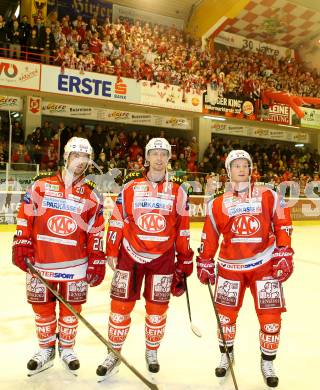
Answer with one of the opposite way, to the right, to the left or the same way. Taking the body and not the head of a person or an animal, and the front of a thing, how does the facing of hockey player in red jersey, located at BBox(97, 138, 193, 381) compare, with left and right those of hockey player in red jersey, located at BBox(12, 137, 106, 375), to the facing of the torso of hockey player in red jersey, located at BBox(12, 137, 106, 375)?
the same way

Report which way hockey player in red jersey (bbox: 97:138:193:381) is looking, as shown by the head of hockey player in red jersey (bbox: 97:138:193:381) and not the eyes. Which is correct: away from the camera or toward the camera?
toward the camera

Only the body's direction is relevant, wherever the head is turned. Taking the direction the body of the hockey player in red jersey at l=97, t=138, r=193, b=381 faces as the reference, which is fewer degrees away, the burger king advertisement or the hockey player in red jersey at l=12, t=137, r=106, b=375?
the hockey player in red jersey

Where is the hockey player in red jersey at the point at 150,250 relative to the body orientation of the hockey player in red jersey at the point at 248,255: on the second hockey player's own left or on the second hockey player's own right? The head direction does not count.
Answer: on the second hockey player's own right

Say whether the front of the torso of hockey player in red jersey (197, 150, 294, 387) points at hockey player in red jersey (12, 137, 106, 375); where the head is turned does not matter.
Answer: no

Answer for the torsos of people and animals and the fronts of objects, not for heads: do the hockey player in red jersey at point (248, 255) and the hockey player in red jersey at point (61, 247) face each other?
no

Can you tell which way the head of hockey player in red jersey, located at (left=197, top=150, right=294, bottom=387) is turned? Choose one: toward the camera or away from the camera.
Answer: toward the camera

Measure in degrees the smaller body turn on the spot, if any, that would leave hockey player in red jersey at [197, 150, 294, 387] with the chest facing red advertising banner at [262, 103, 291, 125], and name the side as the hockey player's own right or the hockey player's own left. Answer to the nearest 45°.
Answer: approximately 180°

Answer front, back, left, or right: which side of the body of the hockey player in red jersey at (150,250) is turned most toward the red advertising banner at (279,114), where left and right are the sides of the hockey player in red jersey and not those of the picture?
back

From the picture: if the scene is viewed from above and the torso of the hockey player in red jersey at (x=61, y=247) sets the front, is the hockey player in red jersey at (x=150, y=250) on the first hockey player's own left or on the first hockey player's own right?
on the first hockey player's own left

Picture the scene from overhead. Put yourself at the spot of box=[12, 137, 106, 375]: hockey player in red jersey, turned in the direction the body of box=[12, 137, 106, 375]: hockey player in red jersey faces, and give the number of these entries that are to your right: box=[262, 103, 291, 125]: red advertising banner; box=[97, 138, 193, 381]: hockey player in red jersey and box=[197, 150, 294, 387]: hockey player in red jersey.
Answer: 0

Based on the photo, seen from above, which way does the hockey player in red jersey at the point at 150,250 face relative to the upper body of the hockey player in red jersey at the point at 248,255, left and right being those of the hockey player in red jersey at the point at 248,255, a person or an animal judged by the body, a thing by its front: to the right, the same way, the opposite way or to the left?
the same way

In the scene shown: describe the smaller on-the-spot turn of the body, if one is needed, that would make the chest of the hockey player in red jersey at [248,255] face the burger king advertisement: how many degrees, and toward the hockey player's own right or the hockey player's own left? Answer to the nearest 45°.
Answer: approximately 180°

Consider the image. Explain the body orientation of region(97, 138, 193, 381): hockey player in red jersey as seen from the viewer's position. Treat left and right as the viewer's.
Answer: facing the viewer

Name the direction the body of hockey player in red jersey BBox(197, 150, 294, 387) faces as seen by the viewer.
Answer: toward the camera

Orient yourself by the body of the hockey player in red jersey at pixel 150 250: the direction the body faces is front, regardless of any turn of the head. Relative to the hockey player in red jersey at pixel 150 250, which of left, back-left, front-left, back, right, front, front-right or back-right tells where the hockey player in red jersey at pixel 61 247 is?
right
